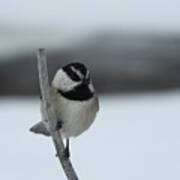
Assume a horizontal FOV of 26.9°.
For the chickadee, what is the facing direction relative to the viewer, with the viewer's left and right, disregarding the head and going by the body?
facing the viewer and to the right of the viewer
